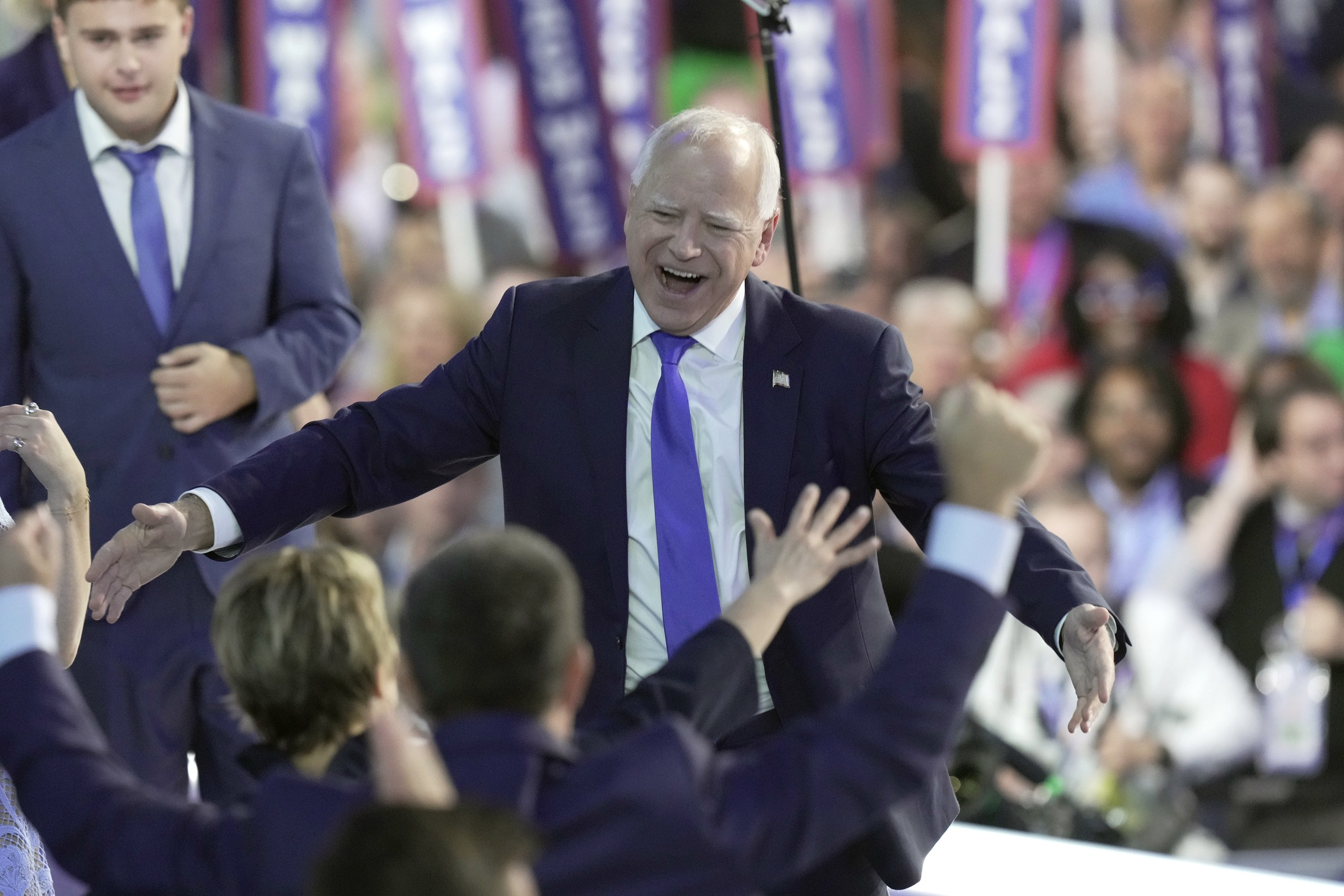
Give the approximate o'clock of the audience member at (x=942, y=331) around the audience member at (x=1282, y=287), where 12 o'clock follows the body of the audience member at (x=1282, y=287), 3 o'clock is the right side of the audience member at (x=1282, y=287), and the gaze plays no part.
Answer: the audience member at (x=942, y=331) is roughly at 3 o'clock from the audience member at (x=1282, y=287).

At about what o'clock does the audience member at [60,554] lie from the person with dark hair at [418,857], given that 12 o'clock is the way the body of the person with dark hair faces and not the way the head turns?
The audience member is roughly at 10 o'clock from the person with dark hair.

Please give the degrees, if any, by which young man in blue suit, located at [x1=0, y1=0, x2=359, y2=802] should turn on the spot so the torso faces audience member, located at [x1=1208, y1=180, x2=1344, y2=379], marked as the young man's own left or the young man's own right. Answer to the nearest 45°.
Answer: approximately 90° to the young man's own left

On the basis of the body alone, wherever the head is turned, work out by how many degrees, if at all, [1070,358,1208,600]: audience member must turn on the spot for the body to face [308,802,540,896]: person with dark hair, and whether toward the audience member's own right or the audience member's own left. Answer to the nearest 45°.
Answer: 0° — they already face them

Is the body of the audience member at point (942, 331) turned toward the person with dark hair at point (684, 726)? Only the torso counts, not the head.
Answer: yes
